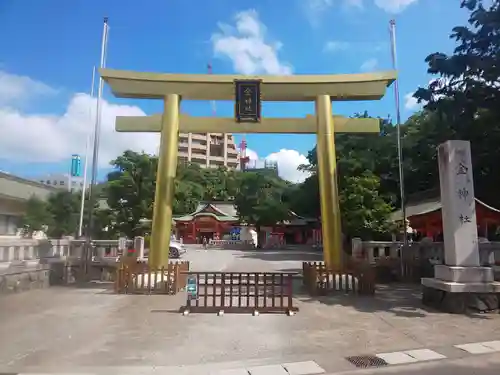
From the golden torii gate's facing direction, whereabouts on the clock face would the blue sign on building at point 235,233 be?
The blue sign on building is roughly at 6 o'clock from the golden torii gate.

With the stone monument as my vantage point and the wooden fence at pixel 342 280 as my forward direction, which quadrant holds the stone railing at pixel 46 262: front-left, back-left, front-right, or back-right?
front-left

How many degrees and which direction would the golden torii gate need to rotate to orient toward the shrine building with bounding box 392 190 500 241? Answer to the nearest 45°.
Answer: approximately 135° to its left

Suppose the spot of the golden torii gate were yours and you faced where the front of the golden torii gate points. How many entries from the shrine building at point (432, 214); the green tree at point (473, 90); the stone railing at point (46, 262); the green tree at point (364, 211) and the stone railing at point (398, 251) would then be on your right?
1

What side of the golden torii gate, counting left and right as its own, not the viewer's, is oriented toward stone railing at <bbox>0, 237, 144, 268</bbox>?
right

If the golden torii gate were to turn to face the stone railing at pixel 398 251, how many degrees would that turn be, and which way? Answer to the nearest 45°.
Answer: approximately 90° to its left

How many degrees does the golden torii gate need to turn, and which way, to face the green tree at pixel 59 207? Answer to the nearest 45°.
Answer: approximately 90° to its right

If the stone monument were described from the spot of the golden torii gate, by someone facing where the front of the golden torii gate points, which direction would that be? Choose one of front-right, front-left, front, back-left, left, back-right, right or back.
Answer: front-left

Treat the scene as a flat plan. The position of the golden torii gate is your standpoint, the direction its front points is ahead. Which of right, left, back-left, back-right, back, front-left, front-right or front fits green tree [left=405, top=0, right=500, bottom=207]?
left

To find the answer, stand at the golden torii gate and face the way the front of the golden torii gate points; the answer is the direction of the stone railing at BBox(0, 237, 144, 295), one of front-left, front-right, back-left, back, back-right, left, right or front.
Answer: right

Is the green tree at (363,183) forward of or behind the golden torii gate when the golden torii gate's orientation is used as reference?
behind

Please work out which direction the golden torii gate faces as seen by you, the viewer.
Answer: facing the viewer

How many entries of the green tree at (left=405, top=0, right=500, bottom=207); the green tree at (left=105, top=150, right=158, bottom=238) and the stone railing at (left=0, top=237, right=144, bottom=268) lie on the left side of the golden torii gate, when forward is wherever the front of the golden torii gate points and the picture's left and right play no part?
1

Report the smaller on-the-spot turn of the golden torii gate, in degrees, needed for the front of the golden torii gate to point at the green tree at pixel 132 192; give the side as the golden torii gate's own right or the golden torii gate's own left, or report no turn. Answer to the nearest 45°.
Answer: approximately 135° to the golden torii gate's own right

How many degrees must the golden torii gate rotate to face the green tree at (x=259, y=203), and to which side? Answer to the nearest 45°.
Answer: approximately 180°
